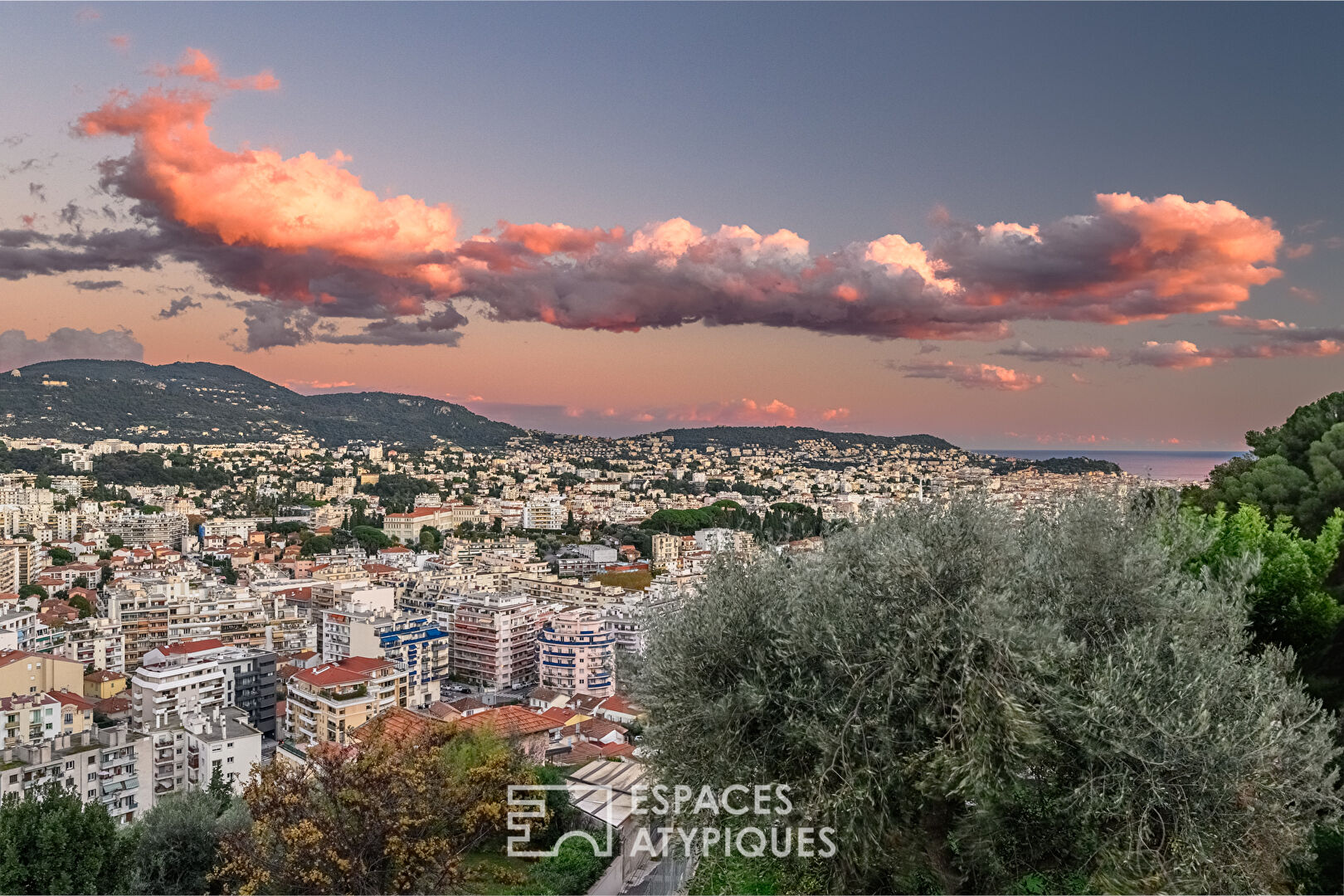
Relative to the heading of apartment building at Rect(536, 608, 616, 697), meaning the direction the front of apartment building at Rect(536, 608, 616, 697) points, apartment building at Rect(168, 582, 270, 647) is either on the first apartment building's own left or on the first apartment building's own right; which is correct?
on the first apartment building's own right

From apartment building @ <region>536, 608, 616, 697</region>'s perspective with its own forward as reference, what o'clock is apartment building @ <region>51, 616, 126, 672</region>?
apartment building @ <region>51, 616, 126, 672</region> is roughly at 3 o'clock from apartment building @ <region>536, 608, 616, 697</region>.

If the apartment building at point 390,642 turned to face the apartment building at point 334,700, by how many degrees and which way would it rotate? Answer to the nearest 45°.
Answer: approximately 45° to its right

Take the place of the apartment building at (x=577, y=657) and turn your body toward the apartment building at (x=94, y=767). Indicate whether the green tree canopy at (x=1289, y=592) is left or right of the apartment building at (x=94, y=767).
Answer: left

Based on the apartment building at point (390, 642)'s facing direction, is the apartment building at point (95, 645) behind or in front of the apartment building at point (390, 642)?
behind

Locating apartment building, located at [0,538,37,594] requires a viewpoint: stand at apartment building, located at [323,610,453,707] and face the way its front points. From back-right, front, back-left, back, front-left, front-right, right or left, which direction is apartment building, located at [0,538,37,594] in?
back

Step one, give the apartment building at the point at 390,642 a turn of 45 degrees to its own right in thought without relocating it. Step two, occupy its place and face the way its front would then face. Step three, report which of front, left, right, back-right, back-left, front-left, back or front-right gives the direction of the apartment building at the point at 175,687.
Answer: front-right

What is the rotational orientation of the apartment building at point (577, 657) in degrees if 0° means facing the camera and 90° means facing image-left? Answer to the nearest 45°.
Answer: approximately 0°
